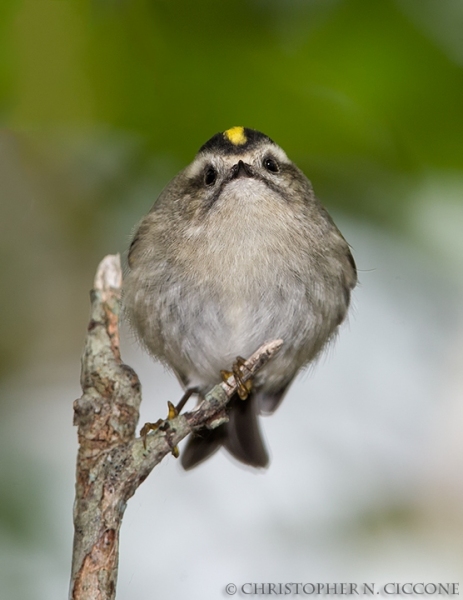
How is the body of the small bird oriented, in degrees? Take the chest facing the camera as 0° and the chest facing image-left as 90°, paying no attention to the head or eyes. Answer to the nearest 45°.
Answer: approximately 0°
